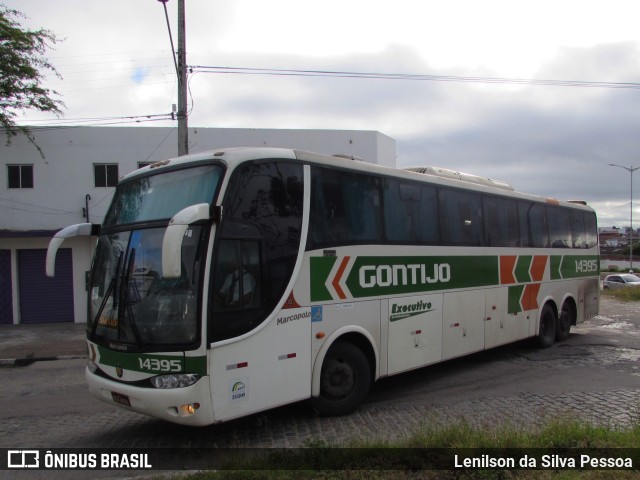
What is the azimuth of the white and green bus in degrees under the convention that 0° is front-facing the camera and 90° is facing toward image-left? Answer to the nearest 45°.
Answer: approximately 45°

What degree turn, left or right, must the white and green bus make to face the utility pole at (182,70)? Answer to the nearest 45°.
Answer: approximately 135° to its right

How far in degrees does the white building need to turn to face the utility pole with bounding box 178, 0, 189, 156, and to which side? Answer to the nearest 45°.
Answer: approximately 45° to its left

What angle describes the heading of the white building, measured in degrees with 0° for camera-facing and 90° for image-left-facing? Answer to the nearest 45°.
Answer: approximately 0°

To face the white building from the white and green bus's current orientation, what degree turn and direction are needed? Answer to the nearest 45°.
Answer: approximately 90° to its right

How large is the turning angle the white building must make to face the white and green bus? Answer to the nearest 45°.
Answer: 0° — it already faces it
